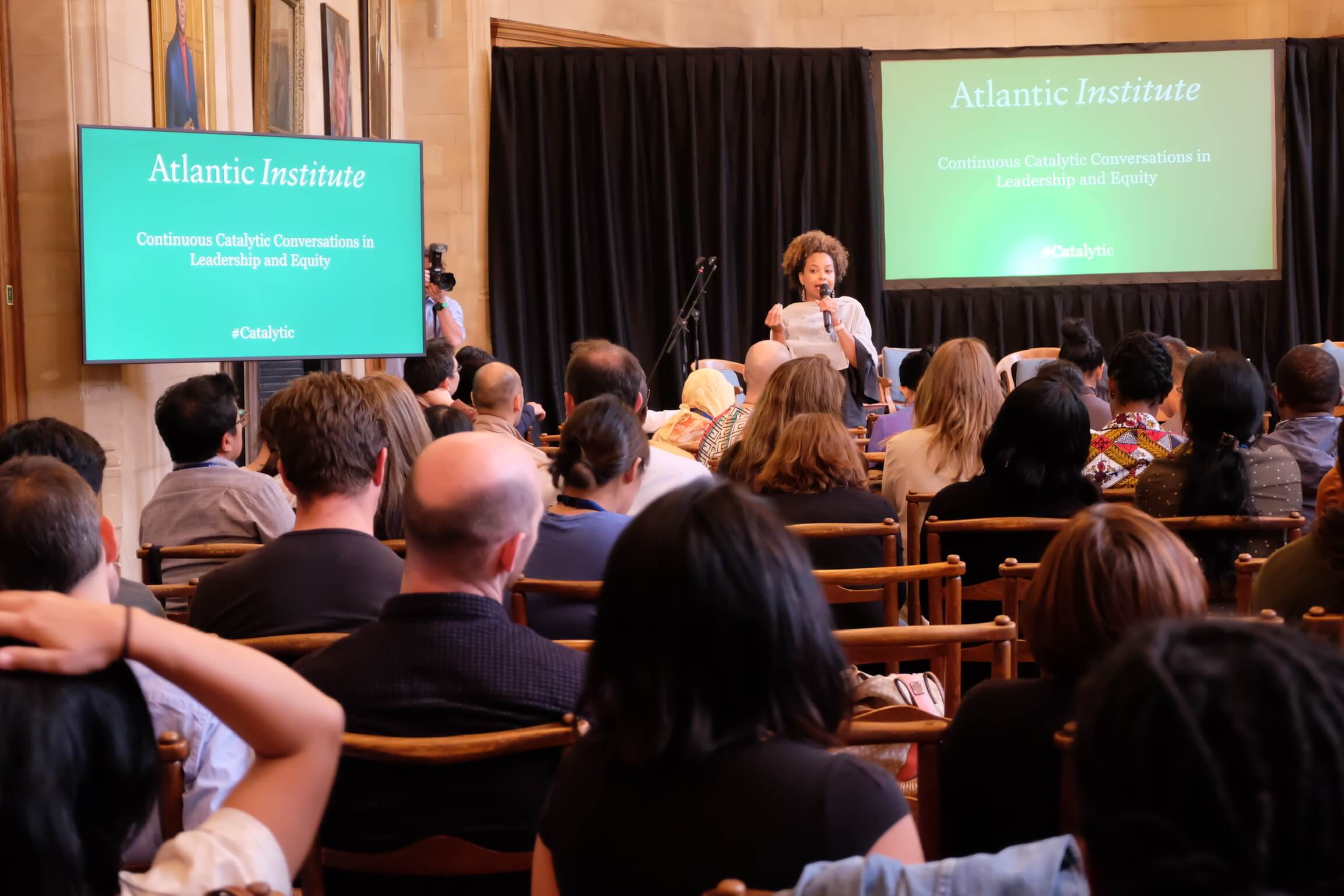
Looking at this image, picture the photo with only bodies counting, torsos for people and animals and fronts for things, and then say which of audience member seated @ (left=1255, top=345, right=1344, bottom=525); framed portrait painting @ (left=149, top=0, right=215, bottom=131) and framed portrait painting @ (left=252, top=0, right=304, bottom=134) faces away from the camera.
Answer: the audience member seated

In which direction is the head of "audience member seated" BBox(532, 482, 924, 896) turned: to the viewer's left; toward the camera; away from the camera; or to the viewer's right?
away from the camera

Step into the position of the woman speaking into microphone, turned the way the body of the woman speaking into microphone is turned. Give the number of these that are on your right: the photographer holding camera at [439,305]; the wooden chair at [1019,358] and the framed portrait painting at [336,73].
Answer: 2

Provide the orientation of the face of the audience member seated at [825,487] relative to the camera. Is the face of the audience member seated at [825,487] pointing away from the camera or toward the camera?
away from the camera

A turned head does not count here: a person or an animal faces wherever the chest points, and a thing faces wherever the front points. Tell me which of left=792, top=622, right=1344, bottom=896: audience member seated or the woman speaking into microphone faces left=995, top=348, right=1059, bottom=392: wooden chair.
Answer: the audience member seated

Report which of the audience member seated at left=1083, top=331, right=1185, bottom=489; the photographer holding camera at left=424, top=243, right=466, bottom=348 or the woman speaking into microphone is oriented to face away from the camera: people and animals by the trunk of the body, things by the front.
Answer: the audience member seated

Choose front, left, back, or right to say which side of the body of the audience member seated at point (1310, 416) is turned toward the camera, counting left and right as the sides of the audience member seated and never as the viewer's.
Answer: back

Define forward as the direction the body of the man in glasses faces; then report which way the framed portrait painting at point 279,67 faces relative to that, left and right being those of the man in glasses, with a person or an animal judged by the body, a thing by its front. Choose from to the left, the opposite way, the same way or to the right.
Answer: to the right

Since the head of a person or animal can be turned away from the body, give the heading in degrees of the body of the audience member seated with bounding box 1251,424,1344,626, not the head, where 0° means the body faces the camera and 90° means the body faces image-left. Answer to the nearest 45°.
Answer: approximately 180°

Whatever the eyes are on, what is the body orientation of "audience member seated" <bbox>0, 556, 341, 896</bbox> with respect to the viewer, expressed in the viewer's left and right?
facing away from the viewer

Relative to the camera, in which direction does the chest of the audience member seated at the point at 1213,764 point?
away from the camera

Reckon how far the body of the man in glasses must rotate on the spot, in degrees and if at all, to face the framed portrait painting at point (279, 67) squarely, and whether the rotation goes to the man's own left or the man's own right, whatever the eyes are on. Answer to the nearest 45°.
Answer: approximately 45° to the man's own left

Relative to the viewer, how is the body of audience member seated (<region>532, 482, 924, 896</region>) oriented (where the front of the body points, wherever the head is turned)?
away from the camera

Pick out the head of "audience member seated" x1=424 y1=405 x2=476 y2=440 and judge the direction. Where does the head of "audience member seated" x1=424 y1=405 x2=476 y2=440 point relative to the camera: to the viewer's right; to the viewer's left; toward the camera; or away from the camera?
away from the camera

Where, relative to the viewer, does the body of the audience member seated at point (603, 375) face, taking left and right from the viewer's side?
facing away from the viewer

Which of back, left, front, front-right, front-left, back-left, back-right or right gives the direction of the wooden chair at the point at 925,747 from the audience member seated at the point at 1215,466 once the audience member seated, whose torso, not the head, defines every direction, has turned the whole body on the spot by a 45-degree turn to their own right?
back-right

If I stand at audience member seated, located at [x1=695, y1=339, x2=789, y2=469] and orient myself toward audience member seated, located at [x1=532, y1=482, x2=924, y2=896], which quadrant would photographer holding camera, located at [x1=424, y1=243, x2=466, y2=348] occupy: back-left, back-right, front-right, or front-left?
back-right
